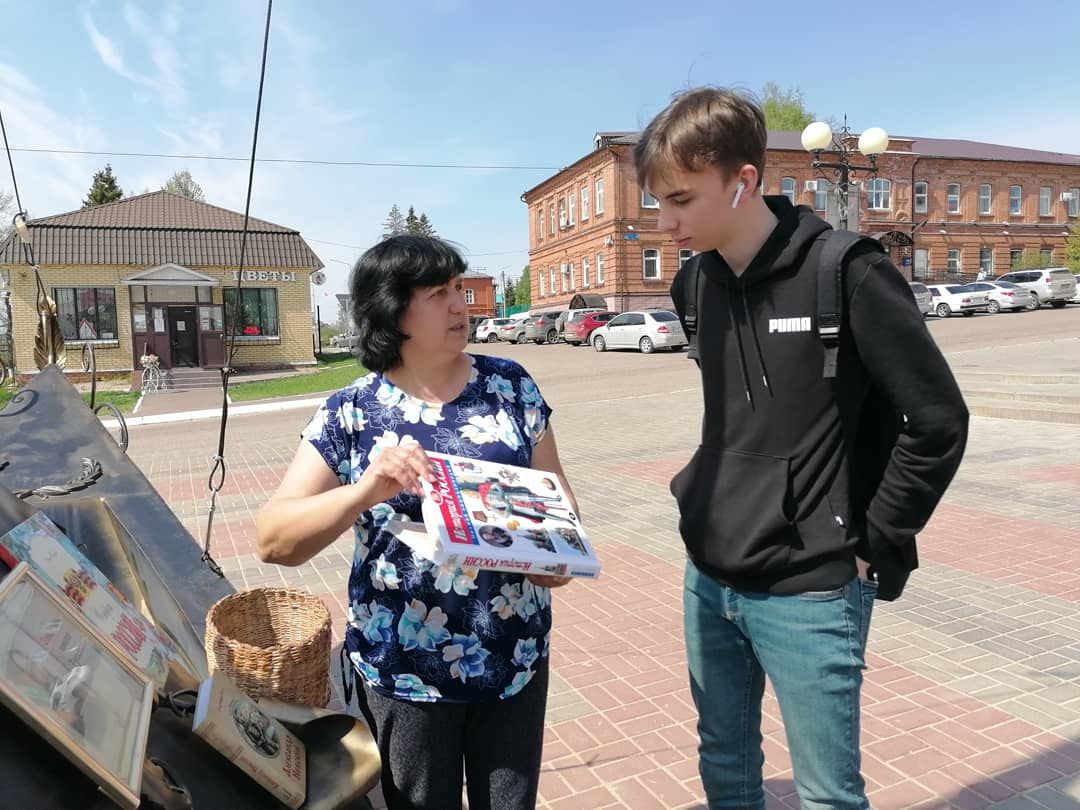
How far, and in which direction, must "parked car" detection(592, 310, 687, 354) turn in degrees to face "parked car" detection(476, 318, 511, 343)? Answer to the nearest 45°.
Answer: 0° — it already faces it

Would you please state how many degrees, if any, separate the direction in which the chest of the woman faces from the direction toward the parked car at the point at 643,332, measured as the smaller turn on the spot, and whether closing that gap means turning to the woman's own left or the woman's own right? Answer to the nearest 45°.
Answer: approximately 135° to the woman's own left

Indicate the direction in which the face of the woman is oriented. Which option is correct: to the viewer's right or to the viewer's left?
to the viewer's right

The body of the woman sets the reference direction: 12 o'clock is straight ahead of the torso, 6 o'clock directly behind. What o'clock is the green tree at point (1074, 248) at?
The green tree is roughly at 9 o'clock from the woman.

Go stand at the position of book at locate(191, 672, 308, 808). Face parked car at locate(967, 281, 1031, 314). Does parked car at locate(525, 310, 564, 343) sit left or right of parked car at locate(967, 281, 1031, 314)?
left

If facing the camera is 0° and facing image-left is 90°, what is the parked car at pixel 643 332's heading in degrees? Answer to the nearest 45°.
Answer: approximately 135°

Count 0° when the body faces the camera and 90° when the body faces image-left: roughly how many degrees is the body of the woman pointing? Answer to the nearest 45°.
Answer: approximately 315°

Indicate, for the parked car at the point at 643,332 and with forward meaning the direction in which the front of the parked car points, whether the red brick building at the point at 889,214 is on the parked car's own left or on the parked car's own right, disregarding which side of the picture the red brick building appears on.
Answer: on the parked car's own right

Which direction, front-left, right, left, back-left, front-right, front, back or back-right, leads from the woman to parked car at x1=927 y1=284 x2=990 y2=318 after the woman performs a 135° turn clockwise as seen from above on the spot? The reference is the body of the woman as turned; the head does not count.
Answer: back-right

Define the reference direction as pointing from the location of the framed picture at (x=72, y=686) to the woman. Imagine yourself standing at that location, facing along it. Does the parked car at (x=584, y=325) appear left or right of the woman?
left

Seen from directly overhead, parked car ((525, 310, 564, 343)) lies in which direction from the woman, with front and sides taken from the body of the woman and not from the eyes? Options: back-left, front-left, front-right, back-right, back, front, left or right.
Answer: back-left

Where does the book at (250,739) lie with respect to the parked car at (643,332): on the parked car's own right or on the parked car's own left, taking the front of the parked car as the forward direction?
on the parked car's own left

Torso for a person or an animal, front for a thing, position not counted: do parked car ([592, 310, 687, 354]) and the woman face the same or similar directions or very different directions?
very different directions
